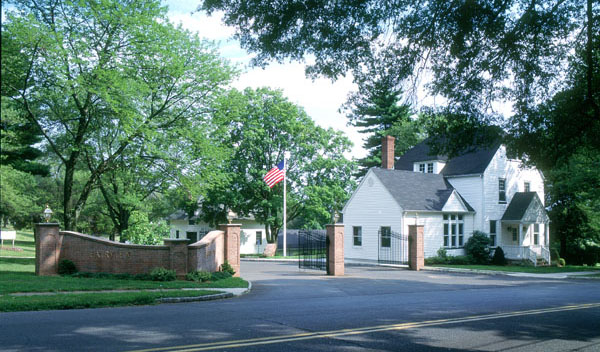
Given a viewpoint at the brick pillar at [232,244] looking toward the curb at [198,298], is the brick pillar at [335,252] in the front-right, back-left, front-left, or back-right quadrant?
back-left

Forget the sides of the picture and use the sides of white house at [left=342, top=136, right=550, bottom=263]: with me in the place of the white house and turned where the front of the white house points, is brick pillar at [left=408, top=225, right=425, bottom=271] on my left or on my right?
on my right

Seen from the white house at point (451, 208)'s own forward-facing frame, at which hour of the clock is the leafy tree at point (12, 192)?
The leafy tree is roughly at 4 o'clock from the white house.

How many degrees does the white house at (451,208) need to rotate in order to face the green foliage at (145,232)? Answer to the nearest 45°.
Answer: approximately 90° to its right

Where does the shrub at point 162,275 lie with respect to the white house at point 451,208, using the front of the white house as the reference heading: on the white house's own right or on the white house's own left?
on the white house's own right

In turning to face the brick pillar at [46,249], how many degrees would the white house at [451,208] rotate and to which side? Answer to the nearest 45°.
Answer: approximately 90° to its right

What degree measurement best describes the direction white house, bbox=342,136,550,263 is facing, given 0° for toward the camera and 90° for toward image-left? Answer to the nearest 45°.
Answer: approximately 315°

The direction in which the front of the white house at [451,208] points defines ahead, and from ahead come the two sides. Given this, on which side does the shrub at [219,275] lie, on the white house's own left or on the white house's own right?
on the white house's own right
